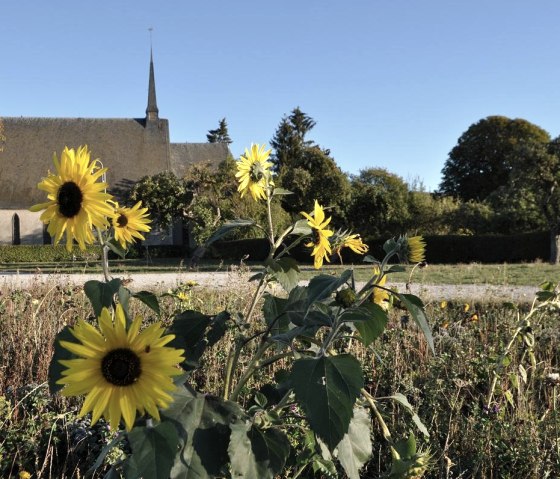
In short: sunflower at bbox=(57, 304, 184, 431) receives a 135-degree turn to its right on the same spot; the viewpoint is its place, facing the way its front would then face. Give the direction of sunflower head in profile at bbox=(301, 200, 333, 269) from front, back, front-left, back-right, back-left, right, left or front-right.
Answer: right

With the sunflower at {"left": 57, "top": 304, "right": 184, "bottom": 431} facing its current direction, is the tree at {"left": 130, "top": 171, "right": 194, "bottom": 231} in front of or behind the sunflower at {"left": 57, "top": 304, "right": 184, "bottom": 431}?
behind

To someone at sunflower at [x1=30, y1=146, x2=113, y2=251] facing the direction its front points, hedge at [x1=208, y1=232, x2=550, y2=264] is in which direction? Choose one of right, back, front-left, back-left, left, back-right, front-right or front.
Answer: back

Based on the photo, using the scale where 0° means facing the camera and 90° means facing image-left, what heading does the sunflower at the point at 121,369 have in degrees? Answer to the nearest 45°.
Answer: approximately 0°

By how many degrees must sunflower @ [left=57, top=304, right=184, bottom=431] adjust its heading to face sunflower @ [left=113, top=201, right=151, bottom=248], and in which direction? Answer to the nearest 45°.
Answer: approximately 180°

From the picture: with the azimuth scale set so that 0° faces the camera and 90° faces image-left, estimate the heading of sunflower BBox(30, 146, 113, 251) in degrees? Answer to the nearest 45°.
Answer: approximately 45°
